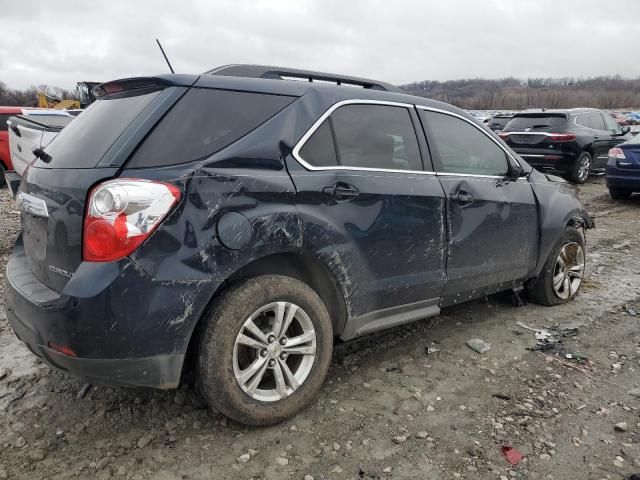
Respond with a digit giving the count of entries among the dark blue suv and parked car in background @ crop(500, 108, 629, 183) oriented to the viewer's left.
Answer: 0

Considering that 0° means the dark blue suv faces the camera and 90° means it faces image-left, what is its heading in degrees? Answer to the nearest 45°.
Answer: approximately 225°

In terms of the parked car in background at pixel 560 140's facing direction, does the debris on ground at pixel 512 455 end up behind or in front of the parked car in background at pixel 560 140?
behind

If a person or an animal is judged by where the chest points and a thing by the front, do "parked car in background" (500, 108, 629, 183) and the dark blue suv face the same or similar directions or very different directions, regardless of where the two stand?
same or similar directions

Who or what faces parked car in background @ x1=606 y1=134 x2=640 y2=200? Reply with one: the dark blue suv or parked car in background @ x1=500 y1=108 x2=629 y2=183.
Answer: the dark blue suv

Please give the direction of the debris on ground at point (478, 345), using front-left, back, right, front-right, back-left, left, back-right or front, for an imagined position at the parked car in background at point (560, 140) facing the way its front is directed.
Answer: back-right

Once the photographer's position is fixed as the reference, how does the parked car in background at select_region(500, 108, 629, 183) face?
facing away from the viewer and to the right of the viewer

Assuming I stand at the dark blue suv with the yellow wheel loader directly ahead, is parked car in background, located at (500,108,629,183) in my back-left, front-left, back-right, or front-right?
front-right

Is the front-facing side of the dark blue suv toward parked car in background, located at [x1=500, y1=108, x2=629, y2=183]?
yes

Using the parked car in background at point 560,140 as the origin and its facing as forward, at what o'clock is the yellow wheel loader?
The yellow wheel loader is roughly at 8 o'clock from the parked car in background.

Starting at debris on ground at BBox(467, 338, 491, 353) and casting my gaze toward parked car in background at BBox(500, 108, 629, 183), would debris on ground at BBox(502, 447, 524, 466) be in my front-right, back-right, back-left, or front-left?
back-right
